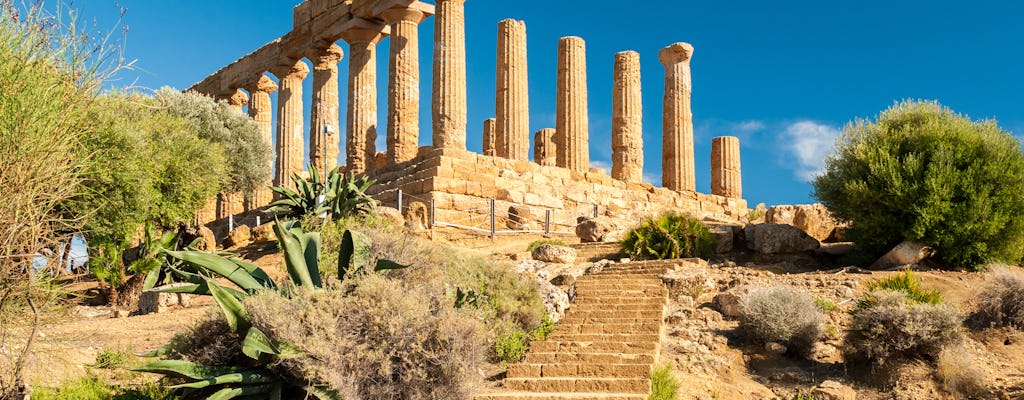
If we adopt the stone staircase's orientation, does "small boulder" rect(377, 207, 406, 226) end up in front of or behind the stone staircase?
behind

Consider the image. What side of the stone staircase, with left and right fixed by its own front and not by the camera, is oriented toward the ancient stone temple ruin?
back

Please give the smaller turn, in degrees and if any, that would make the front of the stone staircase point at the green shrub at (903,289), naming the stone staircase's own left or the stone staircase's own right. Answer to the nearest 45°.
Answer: approximately 90° to the stone staircase's own left

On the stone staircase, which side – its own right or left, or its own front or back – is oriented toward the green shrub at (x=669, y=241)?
back

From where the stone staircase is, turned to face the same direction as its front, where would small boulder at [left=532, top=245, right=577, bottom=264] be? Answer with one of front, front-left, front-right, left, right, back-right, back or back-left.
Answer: back

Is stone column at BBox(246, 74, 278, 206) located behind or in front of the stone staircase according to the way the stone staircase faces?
behind

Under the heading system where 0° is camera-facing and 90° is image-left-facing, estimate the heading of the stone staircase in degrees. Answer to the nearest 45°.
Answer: approximately 0°

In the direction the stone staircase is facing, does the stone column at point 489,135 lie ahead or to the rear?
to the rear

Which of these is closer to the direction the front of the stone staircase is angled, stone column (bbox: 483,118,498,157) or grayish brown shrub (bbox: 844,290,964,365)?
the grayish brown shrub

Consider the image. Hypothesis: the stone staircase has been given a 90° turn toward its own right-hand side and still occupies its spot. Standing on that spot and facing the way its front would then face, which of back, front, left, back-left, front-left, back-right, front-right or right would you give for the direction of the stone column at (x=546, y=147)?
right

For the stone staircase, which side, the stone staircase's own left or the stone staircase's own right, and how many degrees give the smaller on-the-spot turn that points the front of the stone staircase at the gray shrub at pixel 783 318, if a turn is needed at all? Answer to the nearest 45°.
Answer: approximately 90° to the stone staircase's own left

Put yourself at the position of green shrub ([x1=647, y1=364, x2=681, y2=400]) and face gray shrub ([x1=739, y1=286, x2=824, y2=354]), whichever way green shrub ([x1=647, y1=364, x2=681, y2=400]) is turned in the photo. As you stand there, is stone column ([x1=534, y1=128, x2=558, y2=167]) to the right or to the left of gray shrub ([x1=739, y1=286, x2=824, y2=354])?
left

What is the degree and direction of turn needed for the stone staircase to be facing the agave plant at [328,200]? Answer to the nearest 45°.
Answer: approximately 135° to its right

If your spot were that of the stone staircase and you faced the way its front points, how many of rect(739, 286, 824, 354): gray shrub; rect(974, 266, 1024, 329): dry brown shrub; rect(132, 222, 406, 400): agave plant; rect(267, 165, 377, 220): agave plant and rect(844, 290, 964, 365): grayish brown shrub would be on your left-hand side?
3
